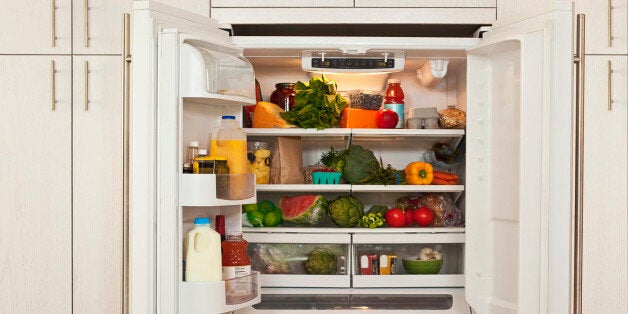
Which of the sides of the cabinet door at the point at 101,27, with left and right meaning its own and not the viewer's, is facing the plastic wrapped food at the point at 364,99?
left

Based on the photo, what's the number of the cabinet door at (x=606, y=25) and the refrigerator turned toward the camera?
2

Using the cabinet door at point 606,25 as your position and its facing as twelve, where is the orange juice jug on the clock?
The orange juice jug is roughly at 2 o'clock from the cabinet door.

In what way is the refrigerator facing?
toward the camera

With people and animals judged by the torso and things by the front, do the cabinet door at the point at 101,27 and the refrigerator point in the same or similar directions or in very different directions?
same or similar directions

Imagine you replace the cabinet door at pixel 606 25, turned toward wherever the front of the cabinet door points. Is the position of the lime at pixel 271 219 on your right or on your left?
on your right

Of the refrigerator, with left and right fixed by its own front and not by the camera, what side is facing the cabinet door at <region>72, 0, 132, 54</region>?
right

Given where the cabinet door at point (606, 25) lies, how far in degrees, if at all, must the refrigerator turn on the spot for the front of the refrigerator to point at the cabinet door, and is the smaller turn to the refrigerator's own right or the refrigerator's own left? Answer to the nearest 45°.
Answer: approximately 90° to the refrigerator's own left

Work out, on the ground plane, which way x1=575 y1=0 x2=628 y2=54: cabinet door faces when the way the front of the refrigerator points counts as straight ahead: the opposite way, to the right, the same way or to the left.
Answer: the same way

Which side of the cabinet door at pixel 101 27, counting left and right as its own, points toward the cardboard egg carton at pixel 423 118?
left

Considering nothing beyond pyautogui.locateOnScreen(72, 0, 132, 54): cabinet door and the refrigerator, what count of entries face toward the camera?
2
